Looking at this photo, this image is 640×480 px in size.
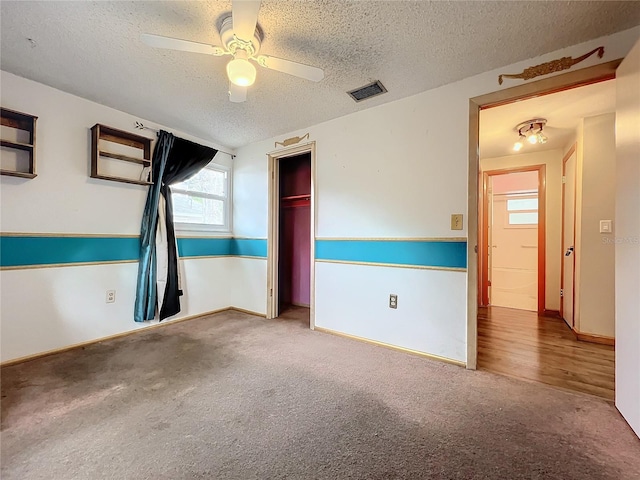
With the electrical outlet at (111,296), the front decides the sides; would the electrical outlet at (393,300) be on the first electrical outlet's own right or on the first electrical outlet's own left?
on the first electrical outlet's own left

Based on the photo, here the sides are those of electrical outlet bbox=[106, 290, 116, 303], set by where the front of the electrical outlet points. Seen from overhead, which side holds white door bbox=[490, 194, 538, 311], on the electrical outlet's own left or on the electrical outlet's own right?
on the electrical outlet's own left

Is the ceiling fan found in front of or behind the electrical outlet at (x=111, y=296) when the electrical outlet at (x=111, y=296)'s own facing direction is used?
in front

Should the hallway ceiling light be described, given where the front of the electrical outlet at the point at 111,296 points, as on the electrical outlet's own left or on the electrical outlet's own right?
on the electrical outlet's own left

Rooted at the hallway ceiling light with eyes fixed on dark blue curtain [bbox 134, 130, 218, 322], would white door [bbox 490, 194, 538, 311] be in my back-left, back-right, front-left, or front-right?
back-right

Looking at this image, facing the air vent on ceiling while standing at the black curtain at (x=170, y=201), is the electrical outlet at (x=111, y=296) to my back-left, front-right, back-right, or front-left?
back-right
